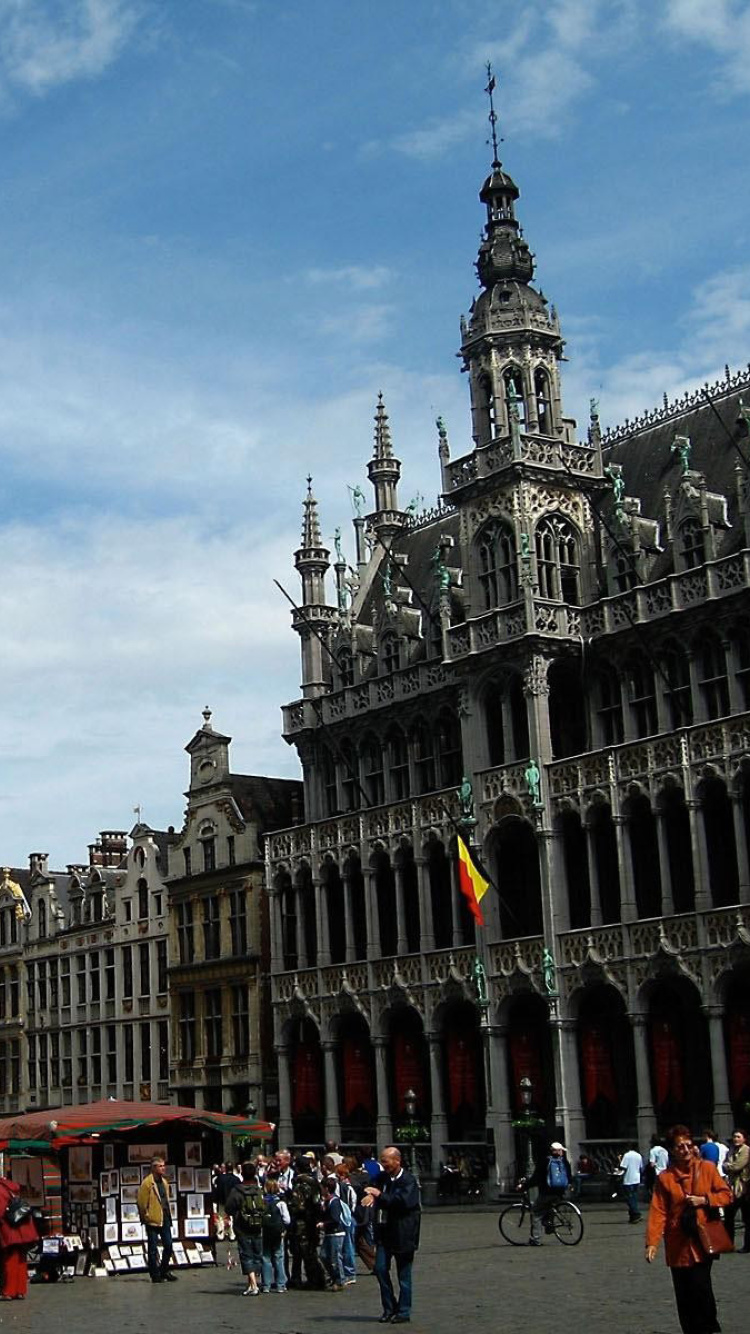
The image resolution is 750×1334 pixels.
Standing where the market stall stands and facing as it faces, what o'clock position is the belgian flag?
The belgian flag is roughly at 7 o'clock from the market stall.

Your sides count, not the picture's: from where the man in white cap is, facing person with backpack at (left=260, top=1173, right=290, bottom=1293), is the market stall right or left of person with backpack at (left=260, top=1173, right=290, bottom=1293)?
right

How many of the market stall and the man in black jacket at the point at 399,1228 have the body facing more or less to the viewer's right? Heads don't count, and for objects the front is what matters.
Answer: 0

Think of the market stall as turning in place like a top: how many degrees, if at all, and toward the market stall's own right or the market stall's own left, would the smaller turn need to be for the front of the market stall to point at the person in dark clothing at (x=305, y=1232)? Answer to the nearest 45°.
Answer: approximately 45° to the market stall's own left

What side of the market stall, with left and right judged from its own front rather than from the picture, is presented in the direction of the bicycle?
left

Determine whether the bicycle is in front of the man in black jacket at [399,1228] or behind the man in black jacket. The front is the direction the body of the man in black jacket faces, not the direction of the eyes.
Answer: behind

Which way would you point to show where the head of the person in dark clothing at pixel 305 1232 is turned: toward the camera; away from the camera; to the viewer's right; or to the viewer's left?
away from the camera

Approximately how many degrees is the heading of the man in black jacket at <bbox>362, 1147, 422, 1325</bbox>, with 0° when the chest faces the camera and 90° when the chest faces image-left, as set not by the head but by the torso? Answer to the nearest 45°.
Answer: approximately 45°

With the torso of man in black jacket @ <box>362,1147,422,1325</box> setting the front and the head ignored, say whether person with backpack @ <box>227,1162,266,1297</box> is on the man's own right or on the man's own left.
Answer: on the man's own right

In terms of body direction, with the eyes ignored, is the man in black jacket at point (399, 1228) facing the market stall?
no

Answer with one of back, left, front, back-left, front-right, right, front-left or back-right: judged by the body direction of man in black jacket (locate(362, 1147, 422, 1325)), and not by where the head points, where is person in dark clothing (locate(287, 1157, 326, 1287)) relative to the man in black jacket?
back-right

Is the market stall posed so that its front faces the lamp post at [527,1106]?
no

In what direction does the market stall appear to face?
toward the camera

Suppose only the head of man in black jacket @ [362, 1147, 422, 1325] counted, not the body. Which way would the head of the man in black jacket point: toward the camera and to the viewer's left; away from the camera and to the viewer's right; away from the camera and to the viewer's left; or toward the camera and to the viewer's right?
toward the camera and to the viewer's left

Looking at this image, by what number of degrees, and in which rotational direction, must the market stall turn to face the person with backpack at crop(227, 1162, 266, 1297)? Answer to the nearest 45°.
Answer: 0° — it already faces them
